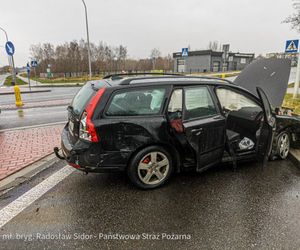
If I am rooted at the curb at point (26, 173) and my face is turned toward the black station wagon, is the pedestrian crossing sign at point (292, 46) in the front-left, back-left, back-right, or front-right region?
front-left

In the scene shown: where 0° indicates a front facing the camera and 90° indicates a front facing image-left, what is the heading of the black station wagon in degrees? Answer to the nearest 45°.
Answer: approximately 225°

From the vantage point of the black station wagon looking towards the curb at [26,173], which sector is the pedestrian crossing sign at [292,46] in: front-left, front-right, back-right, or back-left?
back-right

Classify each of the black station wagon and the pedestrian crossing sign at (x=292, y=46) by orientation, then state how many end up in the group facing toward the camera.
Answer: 1

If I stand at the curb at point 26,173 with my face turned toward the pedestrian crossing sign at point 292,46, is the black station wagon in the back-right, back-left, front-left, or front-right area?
front-right

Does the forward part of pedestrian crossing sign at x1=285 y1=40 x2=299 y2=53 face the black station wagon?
yes

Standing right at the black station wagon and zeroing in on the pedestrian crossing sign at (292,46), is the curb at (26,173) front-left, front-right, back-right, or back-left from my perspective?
back-left

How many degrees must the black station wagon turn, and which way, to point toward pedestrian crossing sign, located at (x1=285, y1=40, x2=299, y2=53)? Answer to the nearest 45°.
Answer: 0° — it already faces it

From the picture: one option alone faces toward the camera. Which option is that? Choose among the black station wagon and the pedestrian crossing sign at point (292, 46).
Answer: the pedestrian crossing sign

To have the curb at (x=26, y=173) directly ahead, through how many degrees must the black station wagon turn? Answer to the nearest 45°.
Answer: approximately 135° to its left

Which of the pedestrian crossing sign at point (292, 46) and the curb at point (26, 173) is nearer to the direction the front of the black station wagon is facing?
the pedestrian crossing sign

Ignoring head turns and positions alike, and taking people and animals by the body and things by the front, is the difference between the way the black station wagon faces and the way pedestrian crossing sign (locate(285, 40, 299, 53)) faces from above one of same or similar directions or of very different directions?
very different directions

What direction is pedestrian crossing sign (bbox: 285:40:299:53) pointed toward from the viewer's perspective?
toward the camera
